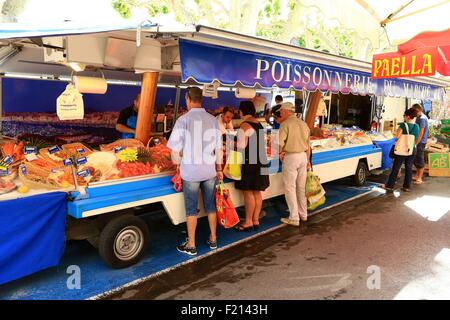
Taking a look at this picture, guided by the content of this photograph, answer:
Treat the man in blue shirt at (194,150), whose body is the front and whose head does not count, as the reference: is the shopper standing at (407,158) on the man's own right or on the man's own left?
on the man's own right

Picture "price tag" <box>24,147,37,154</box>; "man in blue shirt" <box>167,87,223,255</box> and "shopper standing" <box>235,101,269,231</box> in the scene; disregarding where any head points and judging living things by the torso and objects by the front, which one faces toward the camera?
the price tag

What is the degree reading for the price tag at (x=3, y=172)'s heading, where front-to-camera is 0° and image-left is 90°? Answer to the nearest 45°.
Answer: approximately 0°

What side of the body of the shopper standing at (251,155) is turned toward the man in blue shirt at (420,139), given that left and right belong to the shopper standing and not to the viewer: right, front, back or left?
right

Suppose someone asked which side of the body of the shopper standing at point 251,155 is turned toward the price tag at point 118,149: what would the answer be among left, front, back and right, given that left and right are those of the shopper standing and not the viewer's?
left

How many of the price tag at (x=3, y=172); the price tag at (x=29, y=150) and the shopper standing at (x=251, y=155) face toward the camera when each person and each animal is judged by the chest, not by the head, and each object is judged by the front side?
2

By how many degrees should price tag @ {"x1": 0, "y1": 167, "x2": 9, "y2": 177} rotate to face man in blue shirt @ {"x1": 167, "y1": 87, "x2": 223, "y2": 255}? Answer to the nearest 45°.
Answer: approximately 90° to its left

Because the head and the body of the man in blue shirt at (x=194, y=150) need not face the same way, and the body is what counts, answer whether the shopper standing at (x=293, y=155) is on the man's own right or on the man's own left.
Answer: on the man's own right

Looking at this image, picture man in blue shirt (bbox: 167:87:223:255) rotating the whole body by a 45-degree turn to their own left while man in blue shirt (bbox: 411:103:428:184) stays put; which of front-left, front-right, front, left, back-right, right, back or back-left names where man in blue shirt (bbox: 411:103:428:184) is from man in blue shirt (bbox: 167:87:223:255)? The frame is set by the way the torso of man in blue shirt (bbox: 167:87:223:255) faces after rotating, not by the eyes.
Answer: back-right

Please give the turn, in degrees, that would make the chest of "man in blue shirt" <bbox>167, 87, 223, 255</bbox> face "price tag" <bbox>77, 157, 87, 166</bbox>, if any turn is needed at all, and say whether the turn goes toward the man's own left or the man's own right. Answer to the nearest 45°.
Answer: approximately 45° to the man's own left

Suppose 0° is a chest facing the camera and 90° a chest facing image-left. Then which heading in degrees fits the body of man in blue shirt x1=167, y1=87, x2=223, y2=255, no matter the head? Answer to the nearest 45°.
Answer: approximately 135°

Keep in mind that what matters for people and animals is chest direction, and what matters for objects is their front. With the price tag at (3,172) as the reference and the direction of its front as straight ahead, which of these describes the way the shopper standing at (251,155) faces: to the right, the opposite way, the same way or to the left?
the opposite way
